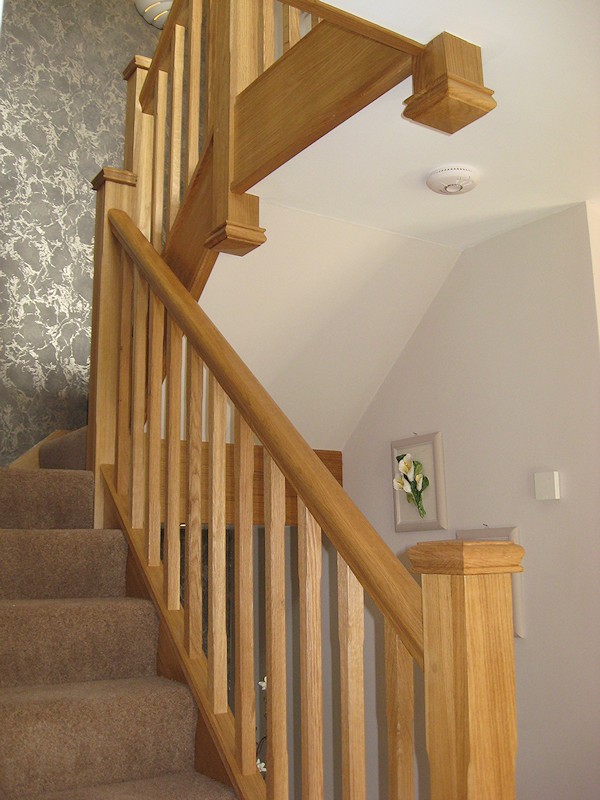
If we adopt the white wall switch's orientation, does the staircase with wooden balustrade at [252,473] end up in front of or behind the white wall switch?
in front

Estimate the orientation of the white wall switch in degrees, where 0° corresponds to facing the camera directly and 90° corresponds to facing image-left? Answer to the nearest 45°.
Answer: approximately 45°
